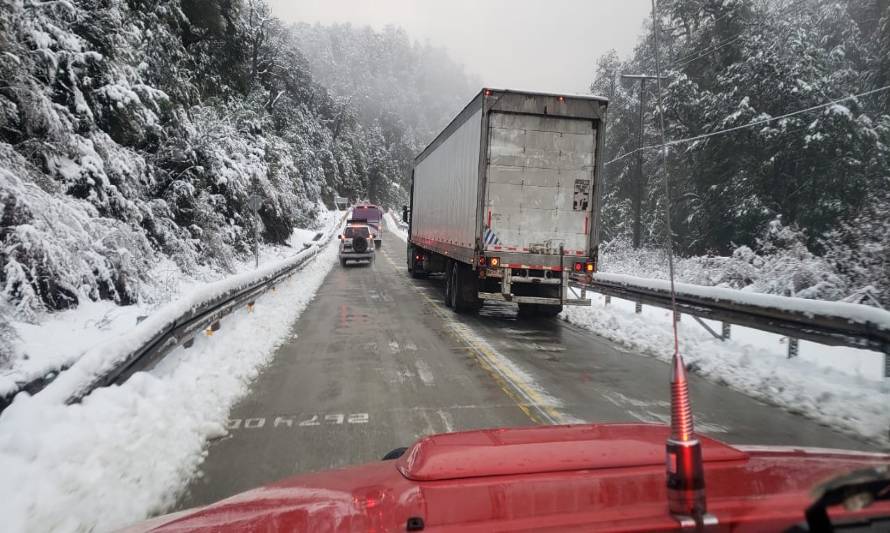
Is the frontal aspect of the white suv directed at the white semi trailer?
no

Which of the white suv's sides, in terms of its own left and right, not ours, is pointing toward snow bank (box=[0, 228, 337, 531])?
back

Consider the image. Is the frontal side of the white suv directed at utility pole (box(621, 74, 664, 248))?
no

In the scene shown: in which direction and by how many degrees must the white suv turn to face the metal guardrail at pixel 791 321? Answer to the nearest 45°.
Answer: approximately 180°

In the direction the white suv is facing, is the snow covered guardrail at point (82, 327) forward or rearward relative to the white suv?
rearward

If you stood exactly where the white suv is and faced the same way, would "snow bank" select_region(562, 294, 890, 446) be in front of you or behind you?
behind

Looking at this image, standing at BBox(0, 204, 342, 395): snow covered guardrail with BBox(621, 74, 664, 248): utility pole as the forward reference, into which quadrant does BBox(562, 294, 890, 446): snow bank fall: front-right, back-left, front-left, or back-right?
front-right

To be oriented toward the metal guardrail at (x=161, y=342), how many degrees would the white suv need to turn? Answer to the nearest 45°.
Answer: approximately 180°

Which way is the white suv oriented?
away from the camera
